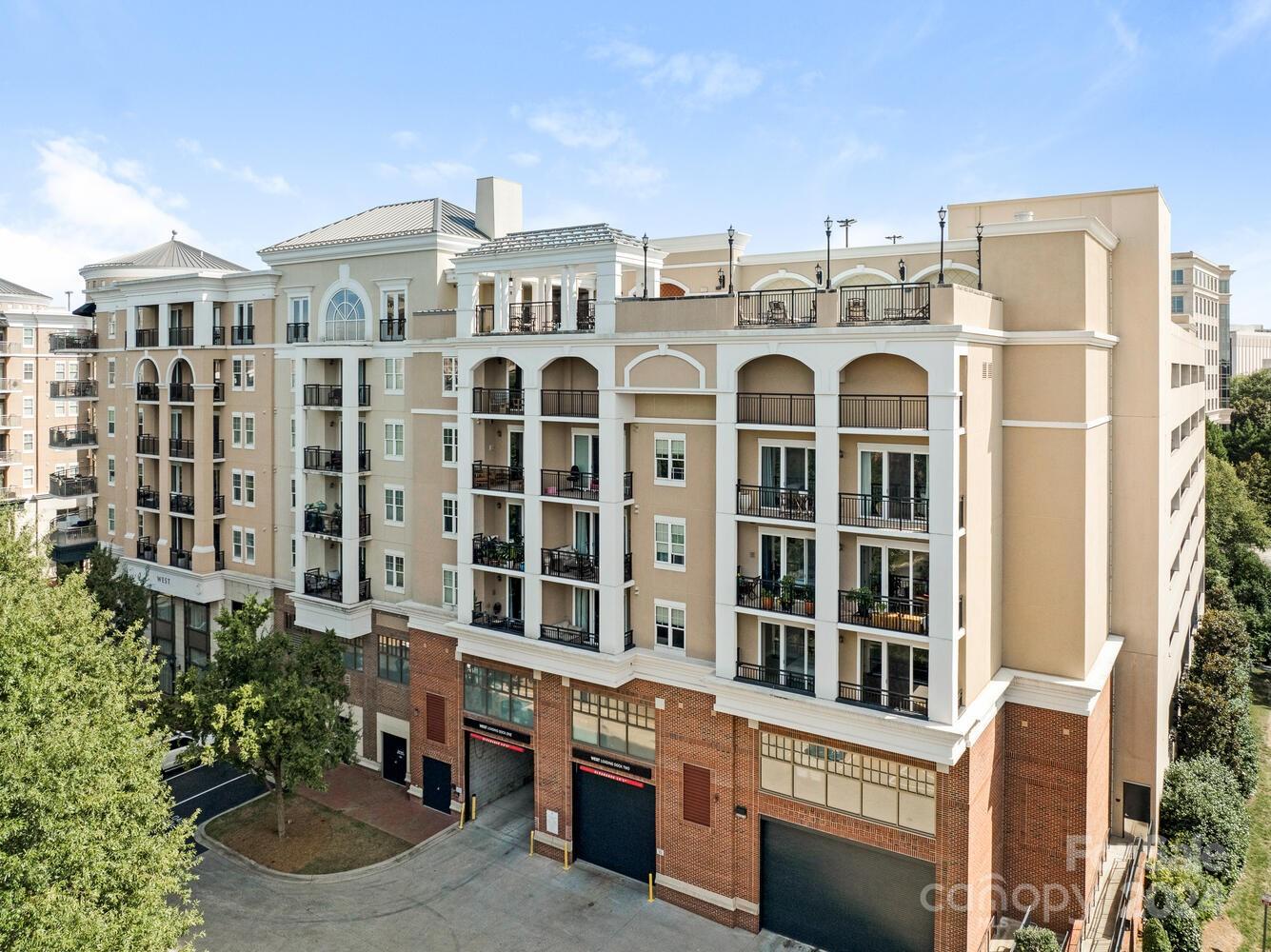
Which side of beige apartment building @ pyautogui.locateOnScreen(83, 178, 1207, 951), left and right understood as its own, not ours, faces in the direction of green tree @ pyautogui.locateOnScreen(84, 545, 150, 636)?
right

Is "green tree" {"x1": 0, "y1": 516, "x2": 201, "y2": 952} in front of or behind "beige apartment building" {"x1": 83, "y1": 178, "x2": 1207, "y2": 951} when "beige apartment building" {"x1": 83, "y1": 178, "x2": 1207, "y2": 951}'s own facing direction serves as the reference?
in front

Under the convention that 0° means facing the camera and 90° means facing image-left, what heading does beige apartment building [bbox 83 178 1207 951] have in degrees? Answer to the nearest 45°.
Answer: approximately 45°
